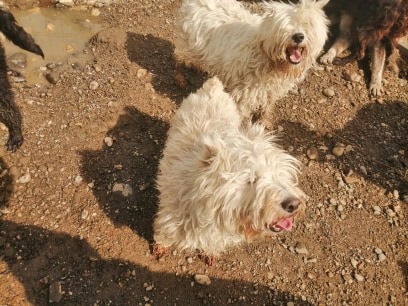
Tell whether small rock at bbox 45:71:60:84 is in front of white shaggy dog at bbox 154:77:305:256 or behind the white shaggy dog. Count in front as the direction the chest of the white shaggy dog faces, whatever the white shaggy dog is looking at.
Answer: behind

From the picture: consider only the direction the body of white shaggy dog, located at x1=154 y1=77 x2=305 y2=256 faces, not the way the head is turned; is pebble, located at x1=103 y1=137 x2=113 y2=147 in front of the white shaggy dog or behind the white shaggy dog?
behind

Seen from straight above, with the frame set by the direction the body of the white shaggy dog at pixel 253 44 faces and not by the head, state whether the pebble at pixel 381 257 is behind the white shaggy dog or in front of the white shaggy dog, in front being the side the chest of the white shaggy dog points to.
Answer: in front

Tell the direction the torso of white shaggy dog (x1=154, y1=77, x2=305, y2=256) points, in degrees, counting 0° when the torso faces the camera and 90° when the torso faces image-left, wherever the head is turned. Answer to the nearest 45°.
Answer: approximately 315°

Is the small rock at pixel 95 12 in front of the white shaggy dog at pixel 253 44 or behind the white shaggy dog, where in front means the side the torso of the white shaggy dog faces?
behind

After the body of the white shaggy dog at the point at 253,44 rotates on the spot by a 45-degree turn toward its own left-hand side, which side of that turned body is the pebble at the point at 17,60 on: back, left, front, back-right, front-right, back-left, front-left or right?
back

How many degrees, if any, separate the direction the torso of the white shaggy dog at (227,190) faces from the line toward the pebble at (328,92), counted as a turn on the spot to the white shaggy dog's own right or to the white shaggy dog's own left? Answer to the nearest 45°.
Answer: approximately 135° to the white shaggy dog's own left
